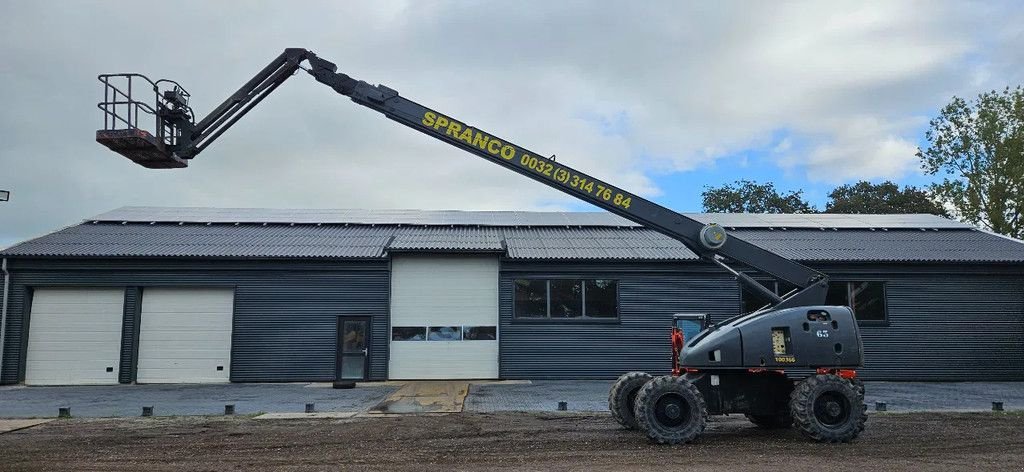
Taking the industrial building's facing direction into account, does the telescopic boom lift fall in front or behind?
in front

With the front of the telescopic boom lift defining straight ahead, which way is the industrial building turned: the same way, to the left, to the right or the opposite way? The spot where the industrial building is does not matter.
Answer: to the left

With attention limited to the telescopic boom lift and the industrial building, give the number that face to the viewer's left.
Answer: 1

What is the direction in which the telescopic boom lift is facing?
to the viewer's left
